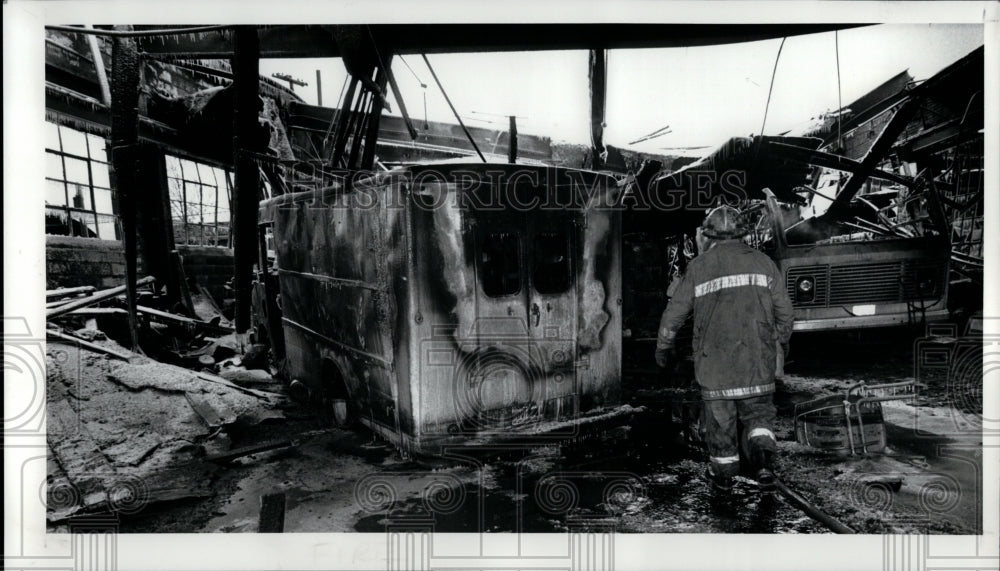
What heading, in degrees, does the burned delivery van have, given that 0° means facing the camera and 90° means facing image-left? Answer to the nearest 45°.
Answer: approximately 135°

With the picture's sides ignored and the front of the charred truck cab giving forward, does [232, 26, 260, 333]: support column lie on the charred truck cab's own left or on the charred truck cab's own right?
on the charred truck cab's own right

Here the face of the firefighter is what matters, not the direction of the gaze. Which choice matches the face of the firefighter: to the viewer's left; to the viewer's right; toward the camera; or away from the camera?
away from the camera

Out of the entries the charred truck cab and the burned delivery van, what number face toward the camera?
1

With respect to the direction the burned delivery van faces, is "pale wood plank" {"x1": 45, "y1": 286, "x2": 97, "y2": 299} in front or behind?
in front

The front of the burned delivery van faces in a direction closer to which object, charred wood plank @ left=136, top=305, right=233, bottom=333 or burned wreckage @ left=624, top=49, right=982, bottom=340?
the charred wood plank

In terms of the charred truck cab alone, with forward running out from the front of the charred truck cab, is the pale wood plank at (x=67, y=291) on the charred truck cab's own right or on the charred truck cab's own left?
on the charred truck cab's own right

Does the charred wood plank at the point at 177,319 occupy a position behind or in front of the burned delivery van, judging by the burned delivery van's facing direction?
in front

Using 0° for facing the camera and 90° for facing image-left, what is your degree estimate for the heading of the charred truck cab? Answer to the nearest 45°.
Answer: approximately 0°
